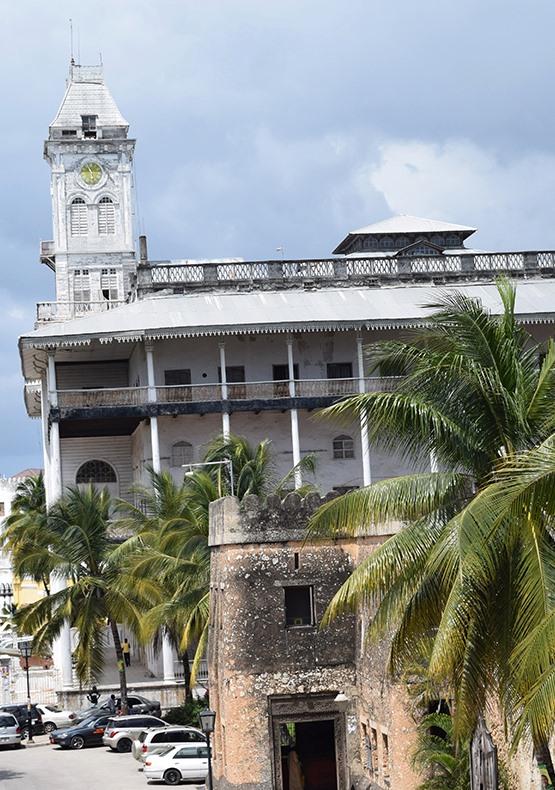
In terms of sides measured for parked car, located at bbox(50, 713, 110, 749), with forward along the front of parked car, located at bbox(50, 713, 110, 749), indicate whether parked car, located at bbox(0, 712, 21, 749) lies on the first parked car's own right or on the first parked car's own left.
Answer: on the first parked car's own right

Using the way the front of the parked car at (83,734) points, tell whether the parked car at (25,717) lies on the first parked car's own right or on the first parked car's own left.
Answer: on the first parked car's own right

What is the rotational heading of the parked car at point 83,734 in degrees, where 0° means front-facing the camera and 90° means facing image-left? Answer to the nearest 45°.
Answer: approximately 45°

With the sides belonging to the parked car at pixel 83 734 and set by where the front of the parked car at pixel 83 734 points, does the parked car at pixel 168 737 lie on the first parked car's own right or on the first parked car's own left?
on the first parked car's own left

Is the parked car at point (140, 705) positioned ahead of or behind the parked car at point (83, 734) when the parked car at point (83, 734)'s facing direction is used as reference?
behind
